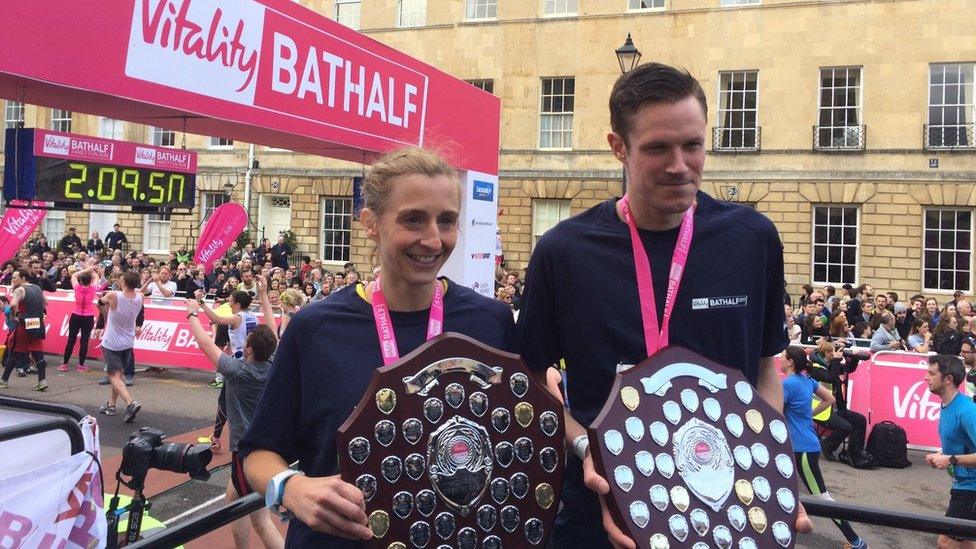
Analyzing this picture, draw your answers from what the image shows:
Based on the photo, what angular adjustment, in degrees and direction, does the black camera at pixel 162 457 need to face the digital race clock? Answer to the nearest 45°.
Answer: approximately 90° to its left

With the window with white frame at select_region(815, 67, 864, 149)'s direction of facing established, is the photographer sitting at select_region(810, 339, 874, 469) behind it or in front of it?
in front

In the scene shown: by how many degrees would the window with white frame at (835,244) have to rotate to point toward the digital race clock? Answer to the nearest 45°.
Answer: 0° — it already faces it

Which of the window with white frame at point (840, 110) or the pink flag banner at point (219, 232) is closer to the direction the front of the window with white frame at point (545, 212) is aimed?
the pink flag banner

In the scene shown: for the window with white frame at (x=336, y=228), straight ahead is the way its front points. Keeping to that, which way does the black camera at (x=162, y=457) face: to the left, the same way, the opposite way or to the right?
to the left

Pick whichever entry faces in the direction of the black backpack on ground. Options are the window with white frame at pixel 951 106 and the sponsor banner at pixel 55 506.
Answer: the window with white frame

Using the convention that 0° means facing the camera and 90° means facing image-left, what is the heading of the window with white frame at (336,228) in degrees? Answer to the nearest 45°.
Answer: approximately 0°

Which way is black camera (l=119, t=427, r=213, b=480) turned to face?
to the viewer's right

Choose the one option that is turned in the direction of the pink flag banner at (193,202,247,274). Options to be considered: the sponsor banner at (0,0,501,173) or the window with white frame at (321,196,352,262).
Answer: the window with white frame

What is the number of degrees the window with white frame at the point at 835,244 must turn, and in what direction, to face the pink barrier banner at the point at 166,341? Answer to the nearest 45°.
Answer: approximately 45° to its right

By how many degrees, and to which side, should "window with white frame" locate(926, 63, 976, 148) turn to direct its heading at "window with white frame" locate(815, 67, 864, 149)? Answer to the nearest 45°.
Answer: approximately 90° to its right

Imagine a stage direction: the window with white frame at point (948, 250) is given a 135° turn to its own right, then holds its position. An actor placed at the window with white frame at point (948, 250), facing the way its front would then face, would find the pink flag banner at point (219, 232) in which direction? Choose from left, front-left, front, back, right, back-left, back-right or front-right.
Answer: left
